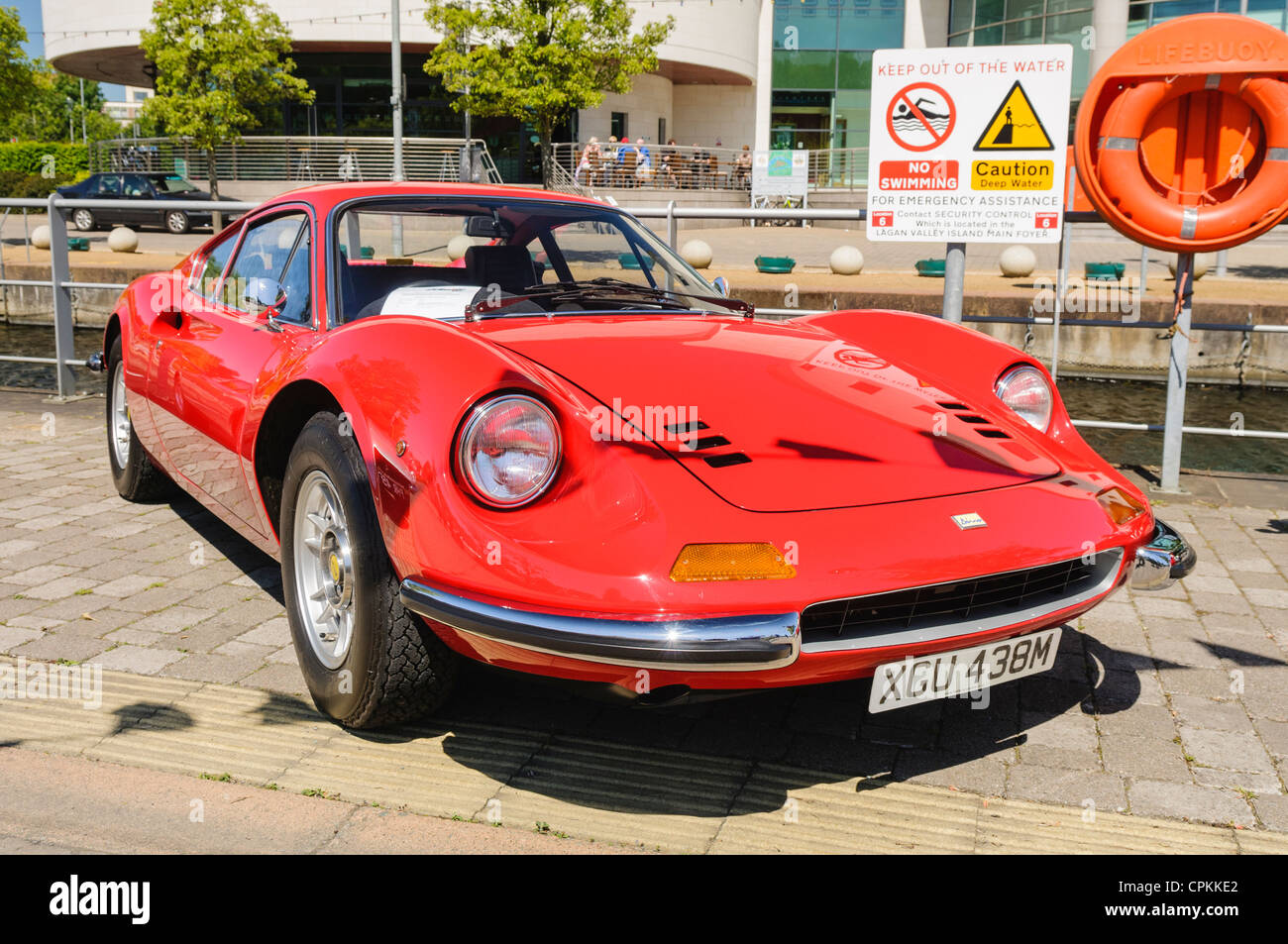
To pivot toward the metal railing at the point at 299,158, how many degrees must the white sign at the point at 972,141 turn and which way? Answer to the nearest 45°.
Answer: approximately 135° to its right

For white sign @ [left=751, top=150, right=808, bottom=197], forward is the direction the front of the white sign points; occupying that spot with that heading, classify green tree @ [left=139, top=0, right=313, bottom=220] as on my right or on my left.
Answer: on my right

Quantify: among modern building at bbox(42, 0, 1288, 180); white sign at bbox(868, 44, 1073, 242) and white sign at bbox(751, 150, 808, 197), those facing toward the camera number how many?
3

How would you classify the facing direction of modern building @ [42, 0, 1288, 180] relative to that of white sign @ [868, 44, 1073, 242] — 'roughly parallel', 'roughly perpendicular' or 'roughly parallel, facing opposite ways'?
roughly parallel

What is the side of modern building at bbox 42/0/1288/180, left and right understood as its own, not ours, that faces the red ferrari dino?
front

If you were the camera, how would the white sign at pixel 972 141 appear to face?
facing the viewer

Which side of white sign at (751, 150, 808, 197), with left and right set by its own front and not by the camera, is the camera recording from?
front

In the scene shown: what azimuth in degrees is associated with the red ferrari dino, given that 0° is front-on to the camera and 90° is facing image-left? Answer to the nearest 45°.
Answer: approximately 315°

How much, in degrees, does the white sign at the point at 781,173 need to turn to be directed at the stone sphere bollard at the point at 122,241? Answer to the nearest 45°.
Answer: approximately 45° to its right

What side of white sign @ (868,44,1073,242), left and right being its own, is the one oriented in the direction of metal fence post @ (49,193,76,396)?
right

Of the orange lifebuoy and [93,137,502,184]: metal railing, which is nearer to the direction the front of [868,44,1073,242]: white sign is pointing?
the orange lifebuoy

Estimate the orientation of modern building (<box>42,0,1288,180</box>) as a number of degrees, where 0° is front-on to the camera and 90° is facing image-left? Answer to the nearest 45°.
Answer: approximately 0°

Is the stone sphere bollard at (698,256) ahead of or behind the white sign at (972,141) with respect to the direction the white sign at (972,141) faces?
behind

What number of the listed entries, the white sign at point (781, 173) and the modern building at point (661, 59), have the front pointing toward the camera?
2

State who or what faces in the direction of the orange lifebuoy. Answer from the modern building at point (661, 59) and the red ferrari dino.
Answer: the modern building
